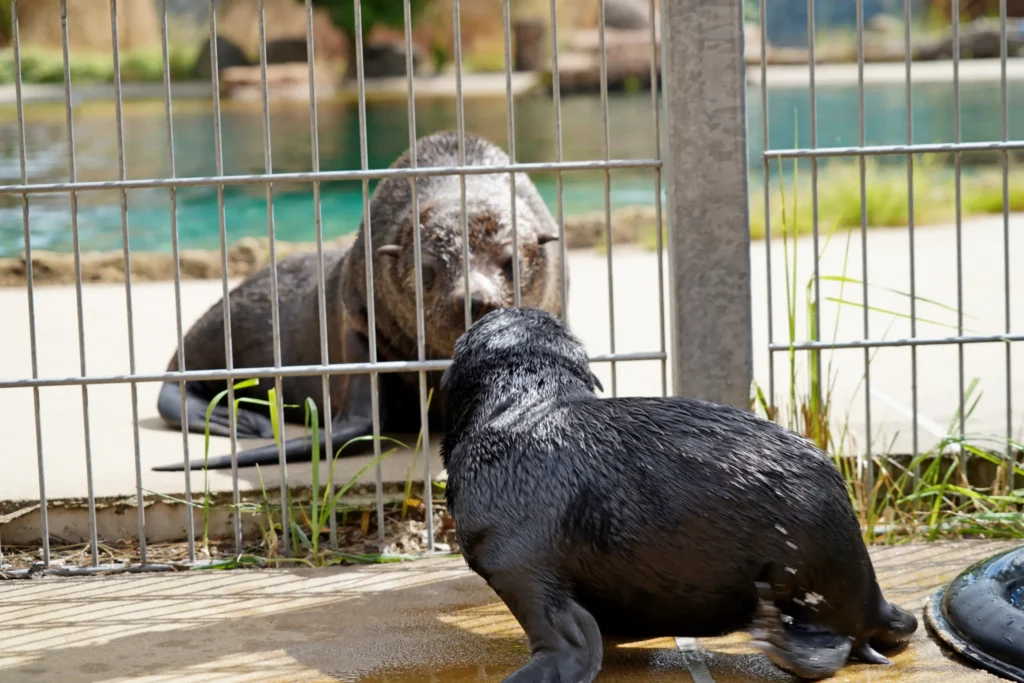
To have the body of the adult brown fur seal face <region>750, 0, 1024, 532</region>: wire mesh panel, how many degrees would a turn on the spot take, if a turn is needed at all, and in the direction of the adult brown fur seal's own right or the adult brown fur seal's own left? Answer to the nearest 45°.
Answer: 0° — it already faces it

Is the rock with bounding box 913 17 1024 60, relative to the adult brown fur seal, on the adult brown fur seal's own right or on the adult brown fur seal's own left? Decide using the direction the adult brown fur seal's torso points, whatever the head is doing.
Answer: on the adult brown fur seal's own left

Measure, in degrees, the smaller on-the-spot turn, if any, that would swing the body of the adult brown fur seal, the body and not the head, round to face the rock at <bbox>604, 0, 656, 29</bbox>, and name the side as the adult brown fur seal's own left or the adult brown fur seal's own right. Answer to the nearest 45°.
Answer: approximately 135° to the adult brown fur seal's own left

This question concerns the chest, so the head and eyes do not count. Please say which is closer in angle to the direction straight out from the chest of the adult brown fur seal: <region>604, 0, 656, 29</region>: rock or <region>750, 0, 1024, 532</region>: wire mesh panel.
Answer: the wire mesh panel

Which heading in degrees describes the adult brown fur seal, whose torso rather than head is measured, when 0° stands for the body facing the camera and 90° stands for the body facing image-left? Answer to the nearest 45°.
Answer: approximately 315°

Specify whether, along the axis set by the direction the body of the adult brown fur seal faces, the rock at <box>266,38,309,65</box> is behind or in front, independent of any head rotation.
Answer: behind

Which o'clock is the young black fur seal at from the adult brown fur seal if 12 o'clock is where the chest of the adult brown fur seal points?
The young black fur seal is roughly at 1 o'clock from the adult brown fur seal.

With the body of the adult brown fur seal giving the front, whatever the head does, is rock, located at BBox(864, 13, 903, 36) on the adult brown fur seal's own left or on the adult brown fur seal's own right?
on the adult brown fur seal's own left

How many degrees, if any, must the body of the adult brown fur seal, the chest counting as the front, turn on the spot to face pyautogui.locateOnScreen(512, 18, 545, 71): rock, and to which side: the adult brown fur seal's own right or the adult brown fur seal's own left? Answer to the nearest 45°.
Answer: approximately 135° to the adult brown fur seal's own left

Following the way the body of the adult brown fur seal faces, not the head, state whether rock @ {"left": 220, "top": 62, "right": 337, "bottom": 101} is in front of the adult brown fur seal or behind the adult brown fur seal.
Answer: behind
